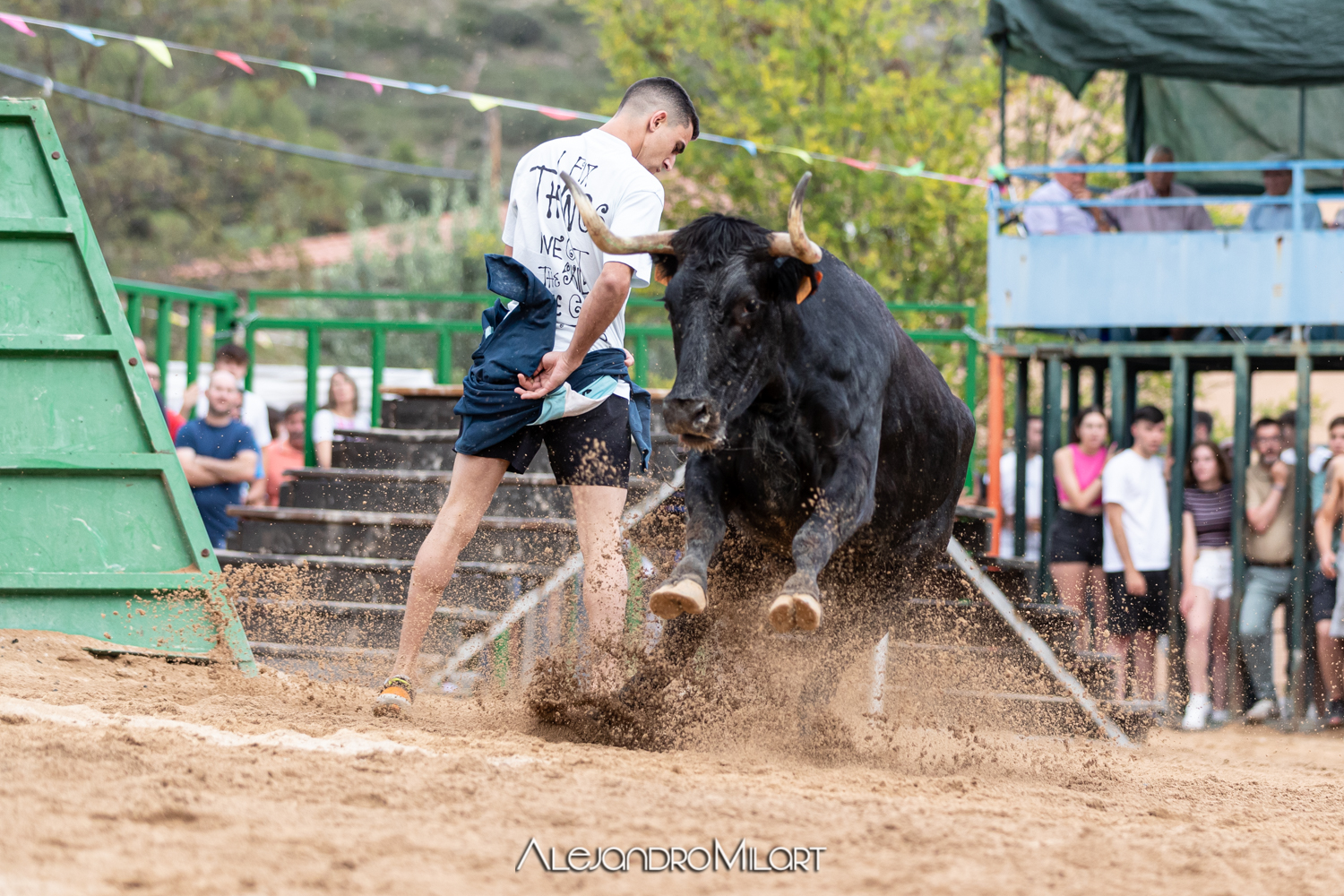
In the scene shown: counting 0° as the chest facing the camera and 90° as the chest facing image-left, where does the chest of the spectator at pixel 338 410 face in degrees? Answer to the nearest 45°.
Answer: approximately 0°

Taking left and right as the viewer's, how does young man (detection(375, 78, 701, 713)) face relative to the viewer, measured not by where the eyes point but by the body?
facing away from the viewer and to the right of the viewer

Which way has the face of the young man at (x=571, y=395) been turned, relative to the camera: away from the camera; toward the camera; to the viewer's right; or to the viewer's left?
to the viewer's right

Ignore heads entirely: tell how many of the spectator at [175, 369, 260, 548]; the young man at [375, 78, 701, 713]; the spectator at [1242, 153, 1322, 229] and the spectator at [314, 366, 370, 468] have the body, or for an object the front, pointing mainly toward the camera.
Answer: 3

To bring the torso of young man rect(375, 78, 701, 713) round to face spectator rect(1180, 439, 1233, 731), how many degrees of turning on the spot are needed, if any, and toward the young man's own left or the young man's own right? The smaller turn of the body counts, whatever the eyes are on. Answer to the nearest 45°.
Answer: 0° — they already face them
